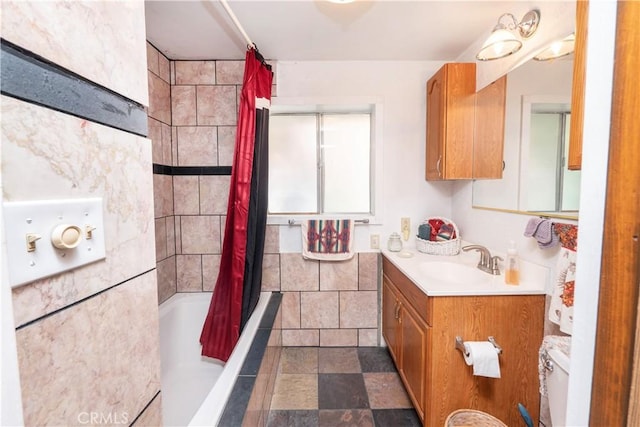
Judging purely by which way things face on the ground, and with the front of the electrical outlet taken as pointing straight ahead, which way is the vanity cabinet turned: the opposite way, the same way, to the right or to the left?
to the right

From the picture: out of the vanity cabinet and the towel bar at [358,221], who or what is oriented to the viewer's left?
the vanity cabinet

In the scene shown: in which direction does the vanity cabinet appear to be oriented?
to the viewer's left

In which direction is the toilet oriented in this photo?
to the viewer's left

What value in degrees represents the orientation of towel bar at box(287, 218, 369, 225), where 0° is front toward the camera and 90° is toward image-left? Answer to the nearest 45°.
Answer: approximately 0°

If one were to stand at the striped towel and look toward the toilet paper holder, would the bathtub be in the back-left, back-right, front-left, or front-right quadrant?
front-right

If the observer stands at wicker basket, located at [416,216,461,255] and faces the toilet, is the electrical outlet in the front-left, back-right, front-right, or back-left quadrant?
back-right
